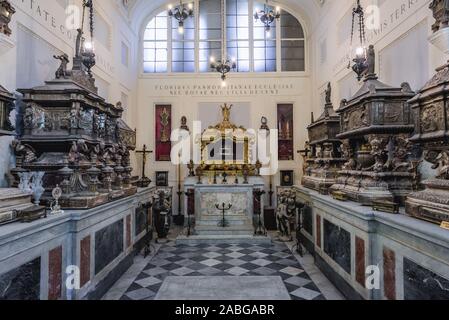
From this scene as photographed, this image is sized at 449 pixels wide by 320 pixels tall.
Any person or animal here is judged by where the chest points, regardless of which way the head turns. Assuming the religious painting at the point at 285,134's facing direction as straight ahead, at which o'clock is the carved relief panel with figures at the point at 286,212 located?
The carved relief panel with figures is roughly at 12 o'clock from the religious painting.

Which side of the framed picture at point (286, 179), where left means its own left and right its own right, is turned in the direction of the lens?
front

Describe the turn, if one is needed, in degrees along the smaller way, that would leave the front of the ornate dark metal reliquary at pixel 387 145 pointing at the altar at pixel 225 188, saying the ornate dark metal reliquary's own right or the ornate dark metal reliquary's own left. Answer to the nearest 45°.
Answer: approximately 90° to the ornate dark metal reliquary's own right

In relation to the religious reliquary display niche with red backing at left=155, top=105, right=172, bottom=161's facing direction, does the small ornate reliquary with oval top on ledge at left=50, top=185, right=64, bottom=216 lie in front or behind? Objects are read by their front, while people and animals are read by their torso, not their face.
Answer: in front

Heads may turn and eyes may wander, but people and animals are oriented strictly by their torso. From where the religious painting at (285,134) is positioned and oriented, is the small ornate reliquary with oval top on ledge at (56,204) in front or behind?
in front

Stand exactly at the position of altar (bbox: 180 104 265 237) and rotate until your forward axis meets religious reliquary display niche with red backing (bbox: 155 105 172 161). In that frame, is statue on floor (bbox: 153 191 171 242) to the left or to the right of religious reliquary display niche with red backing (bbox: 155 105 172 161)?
left

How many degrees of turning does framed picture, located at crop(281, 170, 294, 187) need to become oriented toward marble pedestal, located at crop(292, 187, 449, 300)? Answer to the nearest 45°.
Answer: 0° — it already faces it

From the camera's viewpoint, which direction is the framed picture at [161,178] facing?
toward the camera

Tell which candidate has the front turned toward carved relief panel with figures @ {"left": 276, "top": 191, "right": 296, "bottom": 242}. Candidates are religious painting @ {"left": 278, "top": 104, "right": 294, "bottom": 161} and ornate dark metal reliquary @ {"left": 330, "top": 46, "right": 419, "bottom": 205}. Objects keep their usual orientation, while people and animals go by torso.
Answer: the religious painting

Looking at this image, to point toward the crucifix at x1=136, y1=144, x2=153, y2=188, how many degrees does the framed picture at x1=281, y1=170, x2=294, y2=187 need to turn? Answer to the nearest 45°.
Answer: approximately 45° to its right

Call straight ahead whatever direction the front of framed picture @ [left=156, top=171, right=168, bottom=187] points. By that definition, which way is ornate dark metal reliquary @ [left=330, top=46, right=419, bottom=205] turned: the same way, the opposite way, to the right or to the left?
to the right

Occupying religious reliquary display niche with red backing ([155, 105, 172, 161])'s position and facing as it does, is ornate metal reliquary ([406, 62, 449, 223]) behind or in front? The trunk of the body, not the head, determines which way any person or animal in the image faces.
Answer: in front

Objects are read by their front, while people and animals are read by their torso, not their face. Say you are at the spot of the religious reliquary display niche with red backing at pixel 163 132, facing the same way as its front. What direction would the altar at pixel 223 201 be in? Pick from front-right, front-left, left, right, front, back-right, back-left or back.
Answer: front-left

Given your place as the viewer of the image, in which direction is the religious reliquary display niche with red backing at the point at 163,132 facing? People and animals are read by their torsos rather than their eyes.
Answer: facing the viewer

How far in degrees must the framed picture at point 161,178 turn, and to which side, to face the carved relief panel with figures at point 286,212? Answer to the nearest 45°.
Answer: approximately 45° to its left
